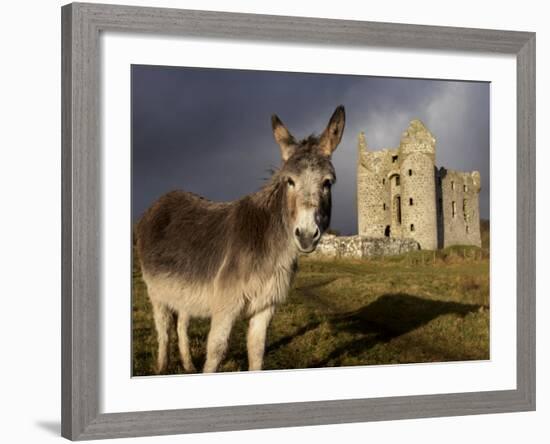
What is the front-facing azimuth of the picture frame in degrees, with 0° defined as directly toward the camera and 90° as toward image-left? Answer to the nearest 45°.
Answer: approximately 315°
